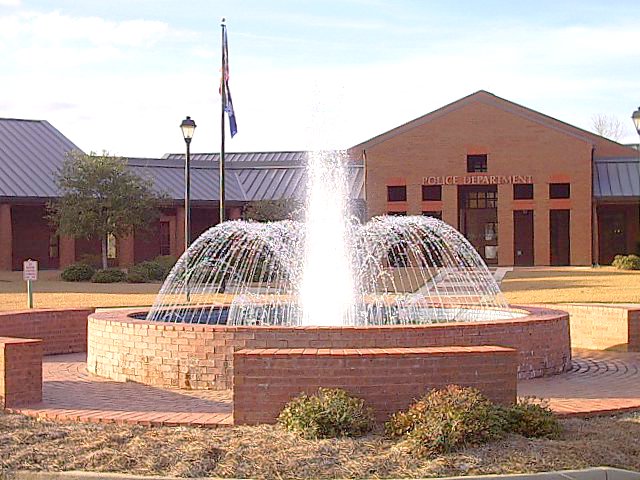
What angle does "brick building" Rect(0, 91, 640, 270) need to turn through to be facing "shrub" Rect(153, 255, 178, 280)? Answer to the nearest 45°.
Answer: approximately 45° to its right

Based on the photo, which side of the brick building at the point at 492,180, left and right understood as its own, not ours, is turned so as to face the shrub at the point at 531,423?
front

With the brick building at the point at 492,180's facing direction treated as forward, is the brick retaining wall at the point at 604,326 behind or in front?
in front

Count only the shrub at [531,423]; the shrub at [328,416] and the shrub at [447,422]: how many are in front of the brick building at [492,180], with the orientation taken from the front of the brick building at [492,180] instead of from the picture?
3

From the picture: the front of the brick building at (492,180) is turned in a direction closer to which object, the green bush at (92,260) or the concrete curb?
the concrete curb

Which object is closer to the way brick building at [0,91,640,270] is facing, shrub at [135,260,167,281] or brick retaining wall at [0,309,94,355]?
the brick retaining wall

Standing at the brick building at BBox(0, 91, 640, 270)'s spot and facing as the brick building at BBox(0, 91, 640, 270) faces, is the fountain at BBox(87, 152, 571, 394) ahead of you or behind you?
ahead

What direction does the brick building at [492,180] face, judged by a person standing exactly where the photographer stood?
facing the viewer

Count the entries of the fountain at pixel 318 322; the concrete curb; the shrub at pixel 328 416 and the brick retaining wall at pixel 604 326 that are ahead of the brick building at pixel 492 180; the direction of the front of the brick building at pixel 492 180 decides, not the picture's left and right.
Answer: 4

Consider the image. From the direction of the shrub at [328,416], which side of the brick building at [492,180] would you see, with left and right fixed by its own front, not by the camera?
front

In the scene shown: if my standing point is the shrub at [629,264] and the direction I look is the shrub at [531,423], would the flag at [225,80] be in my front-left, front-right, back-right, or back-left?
front-right

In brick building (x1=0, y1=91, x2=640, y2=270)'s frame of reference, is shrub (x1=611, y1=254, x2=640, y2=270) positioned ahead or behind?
ahead

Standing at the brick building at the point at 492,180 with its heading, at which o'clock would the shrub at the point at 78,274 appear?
The shrub is roughly at 2 o'clock from the brick building.

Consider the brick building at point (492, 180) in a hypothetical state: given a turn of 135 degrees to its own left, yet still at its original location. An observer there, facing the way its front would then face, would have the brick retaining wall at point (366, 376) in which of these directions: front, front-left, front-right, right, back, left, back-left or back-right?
back-right

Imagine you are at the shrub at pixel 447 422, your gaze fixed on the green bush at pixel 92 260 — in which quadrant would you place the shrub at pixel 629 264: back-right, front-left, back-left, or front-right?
front-right

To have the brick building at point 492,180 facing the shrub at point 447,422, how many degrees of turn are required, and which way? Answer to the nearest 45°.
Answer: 0° — it already faces it

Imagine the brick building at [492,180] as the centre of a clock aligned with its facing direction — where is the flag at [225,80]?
The flag is roughly at 1 o'clock from the brick building.
